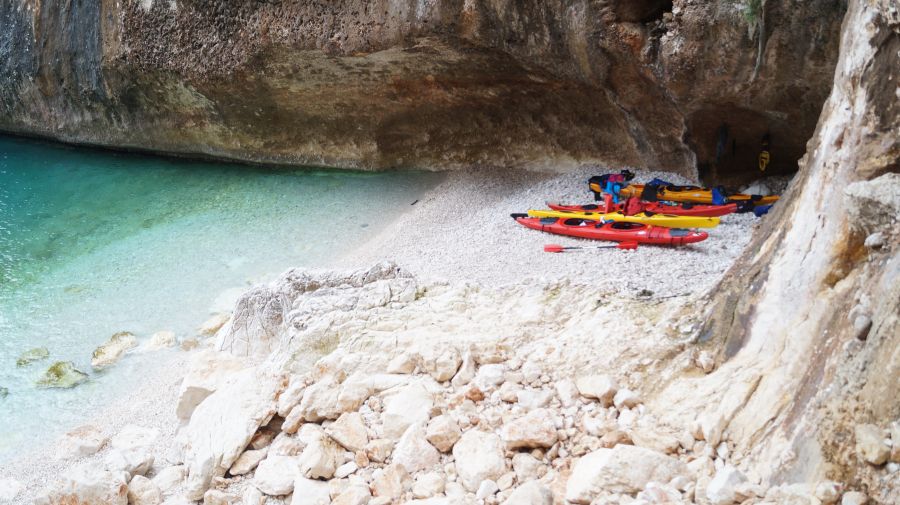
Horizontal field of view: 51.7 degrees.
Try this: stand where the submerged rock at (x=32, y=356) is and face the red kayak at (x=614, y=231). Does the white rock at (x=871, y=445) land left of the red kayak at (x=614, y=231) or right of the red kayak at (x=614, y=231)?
right

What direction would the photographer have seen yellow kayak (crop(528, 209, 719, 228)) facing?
facing to the left of the viewer

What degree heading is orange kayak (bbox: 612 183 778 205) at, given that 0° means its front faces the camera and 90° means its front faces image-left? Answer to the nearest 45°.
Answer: approximately 90°

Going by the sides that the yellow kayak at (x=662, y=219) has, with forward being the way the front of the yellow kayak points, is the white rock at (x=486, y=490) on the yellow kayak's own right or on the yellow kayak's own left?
on the yellow kayak's own right

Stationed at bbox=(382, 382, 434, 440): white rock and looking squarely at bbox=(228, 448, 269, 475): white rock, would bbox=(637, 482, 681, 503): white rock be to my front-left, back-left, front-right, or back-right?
back-left
